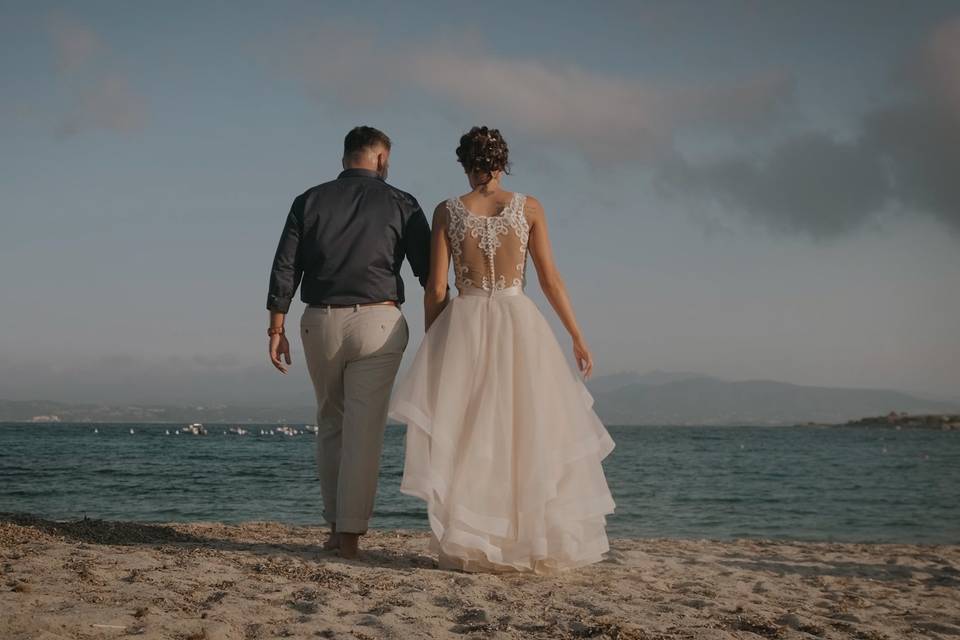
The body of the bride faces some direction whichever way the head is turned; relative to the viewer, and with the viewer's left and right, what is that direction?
facing away from the viewer

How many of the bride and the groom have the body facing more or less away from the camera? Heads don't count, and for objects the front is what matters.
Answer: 2

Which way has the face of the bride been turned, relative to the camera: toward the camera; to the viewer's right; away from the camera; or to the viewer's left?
away from the camera

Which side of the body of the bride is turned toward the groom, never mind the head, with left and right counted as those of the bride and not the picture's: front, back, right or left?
left

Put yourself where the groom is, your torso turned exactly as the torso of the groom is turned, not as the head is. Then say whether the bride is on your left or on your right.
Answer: on your right

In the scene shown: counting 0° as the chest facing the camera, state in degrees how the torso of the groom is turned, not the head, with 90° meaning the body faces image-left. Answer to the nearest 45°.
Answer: approximately 180°
